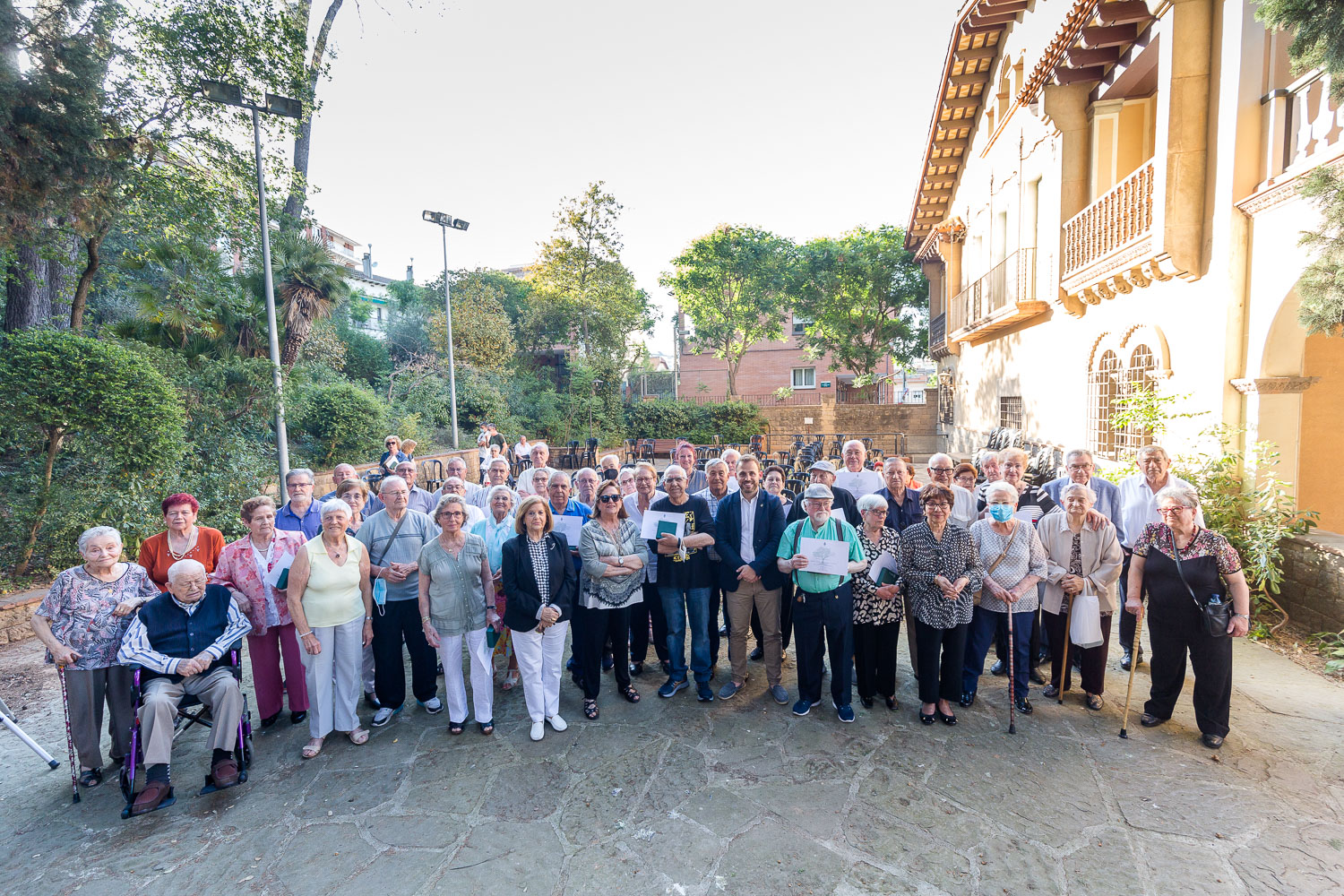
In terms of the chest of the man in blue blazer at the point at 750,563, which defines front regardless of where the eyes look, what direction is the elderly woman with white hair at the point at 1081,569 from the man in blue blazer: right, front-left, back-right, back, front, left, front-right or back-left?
left

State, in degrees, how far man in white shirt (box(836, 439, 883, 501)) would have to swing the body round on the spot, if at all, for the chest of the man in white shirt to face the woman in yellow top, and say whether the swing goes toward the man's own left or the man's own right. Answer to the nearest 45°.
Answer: approximately 45° to the man's own right

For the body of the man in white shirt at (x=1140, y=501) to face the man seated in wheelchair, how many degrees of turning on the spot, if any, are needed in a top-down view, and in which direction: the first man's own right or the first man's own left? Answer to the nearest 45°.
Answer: approximately 45° to the first man's own right

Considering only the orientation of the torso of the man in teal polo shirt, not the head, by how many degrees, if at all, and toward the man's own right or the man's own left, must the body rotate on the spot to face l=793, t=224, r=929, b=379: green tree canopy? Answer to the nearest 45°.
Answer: approximately 180°

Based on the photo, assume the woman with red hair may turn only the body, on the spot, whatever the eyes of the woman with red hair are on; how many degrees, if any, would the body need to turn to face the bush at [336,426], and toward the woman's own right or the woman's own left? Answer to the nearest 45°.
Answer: approximately 180°

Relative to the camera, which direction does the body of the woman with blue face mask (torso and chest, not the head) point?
toward the camera

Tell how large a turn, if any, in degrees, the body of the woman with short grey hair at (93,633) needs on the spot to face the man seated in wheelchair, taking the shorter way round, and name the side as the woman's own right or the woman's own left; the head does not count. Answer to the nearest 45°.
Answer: approximately 45° to the woman's own left

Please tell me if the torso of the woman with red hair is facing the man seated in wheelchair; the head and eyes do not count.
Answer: yes

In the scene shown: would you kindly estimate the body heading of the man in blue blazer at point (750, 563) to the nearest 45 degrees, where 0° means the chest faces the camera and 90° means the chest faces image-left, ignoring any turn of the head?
approximately 0°

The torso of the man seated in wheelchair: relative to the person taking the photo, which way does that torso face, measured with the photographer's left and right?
facing the viewer

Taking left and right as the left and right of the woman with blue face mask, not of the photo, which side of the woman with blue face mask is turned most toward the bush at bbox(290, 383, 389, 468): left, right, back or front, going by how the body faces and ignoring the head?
right

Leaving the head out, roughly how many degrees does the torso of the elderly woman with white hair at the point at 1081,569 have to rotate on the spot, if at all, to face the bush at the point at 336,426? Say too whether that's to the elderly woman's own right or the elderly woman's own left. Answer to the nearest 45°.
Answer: approximately 90° to the elderly woman's own right

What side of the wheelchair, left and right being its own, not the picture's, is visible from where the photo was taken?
front

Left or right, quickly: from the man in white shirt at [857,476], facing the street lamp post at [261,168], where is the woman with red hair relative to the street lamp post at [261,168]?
left
